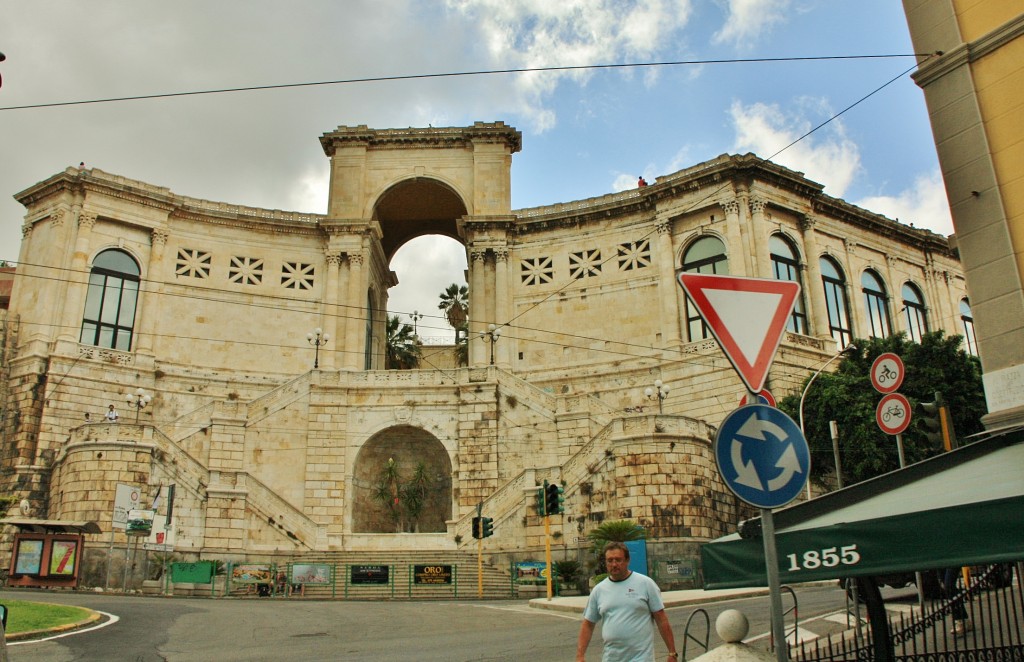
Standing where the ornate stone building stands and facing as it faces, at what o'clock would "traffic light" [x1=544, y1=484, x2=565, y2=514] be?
The traffic light is roughly at 11 o'clock from the ornate stone building.

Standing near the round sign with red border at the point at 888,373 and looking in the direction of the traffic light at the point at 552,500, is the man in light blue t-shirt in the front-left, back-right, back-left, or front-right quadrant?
back-left

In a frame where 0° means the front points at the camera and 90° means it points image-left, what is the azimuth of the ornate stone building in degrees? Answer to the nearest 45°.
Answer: approximately 0°

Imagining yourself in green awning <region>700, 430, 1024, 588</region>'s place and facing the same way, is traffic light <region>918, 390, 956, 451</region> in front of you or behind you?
behind

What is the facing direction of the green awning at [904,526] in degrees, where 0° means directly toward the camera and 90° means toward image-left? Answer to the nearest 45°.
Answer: approximately 45°

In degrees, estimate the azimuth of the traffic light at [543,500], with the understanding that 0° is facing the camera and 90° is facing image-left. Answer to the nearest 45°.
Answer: approximately 45°

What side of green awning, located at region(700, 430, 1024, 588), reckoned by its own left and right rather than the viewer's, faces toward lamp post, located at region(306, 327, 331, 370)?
right

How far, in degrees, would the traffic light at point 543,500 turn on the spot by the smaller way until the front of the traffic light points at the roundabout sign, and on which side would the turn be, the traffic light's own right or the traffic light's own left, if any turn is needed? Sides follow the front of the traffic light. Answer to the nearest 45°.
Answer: approximately 45° to the traffic light's own left
